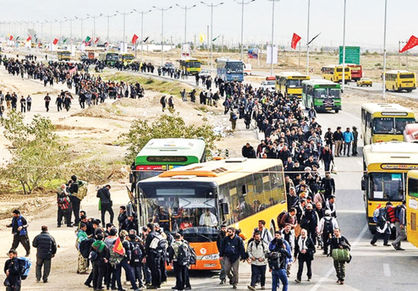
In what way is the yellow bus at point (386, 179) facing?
toward the camera

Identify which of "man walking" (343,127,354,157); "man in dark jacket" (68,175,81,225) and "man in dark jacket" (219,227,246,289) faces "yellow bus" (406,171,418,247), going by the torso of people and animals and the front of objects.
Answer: the man walking

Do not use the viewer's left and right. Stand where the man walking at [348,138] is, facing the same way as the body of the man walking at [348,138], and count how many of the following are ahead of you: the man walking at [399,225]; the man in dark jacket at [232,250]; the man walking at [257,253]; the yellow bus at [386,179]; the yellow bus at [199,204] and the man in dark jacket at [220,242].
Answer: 6

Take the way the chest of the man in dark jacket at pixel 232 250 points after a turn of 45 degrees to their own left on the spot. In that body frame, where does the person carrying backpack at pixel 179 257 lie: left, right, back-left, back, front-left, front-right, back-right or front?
back-right

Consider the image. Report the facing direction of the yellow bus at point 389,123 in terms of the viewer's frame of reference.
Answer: facing the viewer

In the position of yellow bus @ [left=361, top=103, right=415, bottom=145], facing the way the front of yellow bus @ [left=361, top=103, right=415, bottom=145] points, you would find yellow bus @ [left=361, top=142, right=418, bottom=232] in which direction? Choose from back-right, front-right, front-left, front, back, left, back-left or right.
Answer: front

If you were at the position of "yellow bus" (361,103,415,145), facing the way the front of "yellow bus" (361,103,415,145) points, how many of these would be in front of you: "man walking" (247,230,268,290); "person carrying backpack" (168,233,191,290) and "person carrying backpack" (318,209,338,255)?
3

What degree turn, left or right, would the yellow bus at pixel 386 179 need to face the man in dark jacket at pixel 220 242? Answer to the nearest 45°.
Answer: approximately 45° to its right

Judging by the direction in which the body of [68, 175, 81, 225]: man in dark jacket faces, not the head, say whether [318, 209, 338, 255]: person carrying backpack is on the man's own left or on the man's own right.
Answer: on the man's own right

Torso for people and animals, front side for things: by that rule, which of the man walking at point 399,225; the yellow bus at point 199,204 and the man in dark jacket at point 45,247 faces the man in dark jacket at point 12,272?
the yellow bus

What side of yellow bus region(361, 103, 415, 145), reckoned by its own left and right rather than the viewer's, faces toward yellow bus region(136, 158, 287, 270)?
front

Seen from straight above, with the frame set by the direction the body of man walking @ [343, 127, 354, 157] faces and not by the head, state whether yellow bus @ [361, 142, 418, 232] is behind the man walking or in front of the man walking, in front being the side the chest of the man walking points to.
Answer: in front
